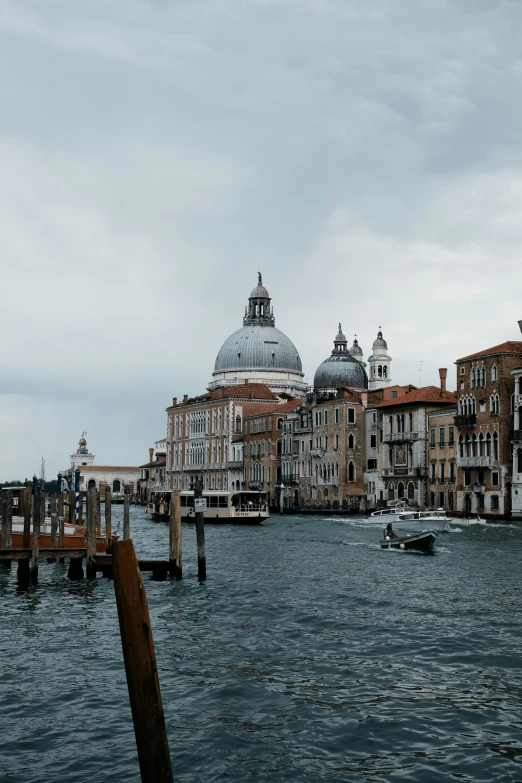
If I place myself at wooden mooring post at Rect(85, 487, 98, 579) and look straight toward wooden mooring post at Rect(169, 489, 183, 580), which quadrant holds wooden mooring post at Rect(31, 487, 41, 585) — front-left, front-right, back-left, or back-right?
back-right

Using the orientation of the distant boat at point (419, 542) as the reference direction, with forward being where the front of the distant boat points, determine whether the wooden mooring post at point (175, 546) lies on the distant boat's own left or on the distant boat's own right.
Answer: on the distant boat's own right

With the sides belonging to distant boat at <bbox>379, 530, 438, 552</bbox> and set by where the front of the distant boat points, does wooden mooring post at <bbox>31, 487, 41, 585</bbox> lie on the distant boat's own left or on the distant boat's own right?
on the distant boat's own right

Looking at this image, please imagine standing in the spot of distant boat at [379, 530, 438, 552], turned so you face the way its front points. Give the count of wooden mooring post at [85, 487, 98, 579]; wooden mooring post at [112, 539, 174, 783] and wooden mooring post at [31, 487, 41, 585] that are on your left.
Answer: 0

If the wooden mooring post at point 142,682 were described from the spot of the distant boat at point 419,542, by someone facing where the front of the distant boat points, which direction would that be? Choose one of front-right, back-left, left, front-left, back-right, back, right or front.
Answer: front-right

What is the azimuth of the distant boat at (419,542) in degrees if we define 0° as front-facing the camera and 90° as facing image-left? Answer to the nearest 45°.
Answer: approximately 315°

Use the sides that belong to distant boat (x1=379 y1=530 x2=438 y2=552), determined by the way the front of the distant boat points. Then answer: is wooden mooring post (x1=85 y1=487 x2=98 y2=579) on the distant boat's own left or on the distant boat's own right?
on the distant boat's own right
